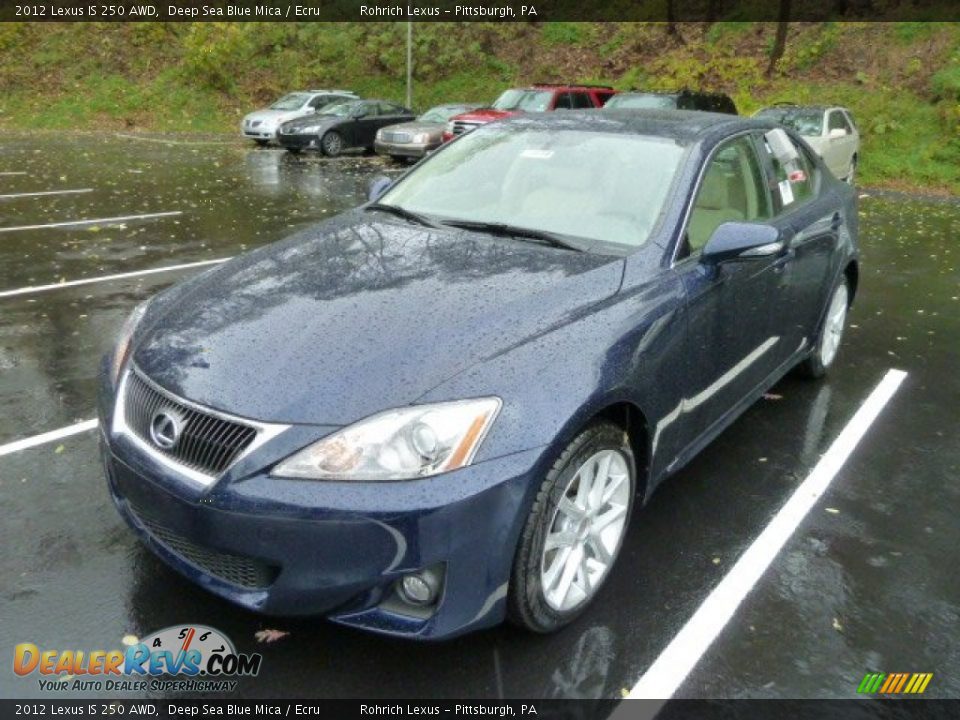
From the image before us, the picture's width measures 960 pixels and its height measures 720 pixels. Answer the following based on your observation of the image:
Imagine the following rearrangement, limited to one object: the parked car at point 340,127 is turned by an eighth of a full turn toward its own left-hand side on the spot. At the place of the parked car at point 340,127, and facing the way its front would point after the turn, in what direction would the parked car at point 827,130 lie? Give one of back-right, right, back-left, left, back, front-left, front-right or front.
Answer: front-left

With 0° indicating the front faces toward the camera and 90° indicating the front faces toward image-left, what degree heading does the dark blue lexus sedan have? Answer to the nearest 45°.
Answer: approximately 45°

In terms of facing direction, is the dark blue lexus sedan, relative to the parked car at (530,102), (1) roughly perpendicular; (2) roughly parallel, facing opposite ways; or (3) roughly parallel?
roughly parallel

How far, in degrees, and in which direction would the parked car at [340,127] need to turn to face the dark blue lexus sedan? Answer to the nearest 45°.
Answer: approximately 45° to its left

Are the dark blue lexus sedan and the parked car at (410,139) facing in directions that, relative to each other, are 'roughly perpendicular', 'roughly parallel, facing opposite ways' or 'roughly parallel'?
roughly parallel

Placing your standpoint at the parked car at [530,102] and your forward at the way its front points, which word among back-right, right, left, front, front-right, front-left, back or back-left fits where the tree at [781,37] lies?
back

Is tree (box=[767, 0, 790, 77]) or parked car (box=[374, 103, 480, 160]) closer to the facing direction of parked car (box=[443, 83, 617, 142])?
the parked car

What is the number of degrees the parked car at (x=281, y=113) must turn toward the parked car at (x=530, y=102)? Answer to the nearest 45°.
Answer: approximately 90° to its left

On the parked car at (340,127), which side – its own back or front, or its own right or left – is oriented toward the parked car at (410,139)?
left

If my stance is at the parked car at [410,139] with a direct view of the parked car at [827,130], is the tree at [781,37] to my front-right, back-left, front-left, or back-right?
front-left

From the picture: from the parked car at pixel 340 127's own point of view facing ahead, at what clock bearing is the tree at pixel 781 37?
The tree is roughly at 7 o'clock from the parked car.

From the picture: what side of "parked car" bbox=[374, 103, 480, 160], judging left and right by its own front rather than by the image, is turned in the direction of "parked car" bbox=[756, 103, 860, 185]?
left

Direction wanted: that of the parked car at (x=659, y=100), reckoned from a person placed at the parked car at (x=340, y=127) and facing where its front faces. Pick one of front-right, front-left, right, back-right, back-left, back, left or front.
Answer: left

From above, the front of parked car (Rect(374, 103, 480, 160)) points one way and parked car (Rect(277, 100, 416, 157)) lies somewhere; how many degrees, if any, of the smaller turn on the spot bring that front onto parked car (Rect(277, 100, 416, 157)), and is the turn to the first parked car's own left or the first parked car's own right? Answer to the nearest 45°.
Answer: approximately 90° to the first parked car's own right

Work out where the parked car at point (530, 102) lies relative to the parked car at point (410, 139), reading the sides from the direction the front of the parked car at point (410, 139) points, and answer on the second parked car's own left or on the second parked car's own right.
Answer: on the second parked car's own left

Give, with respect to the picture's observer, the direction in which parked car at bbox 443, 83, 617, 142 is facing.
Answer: facing the viewer and to the left of the viewer
